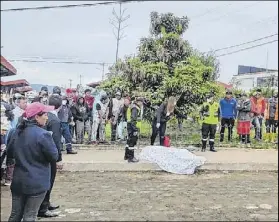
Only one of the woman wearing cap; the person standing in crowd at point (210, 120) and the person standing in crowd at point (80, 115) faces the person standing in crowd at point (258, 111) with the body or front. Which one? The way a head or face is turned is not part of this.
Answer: the woman wearing cap

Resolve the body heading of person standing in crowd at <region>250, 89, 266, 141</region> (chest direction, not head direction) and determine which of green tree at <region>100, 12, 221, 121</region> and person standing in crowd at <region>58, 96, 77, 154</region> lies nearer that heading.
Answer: the person standing in crowd

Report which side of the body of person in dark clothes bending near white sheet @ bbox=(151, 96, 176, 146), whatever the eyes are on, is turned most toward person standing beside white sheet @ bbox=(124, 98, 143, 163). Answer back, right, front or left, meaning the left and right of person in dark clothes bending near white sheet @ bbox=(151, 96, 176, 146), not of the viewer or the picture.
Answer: right

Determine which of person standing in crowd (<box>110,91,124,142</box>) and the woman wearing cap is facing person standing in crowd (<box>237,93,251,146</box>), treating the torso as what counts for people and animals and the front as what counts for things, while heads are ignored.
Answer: the woman wearing cap

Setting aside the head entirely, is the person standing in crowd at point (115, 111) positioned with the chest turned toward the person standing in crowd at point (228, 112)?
no

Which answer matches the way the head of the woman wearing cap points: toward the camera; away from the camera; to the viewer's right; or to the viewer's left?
to the viewer's right

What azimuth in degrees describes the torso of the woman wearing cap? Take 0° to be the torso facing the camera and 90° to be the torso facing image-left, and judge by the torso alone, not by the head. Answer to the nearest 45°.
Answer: approximately 225°

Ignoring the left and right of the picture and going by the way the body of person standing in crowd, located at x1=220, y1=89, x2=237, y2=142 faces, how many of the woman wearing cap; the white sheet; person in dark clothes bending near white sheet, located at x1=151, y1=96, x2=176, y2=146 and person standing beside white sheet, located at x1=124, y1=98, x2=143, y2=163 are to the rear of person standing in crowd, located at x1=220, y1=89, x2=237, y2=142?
0

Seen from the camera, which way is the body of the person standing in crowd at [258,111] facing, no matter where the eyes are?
toward the camera

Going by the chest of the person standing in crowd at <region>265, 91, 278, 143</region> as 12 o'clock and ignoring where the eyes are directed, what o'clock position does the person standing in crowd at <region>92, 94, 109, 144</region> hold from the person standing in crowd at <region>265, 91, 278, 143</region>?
the person standing in crowd at <region>92, 94, 109, 144</region> is roughly at 2 o'clock from the person standing in crowd at <region>265, 91, 278, 143</region>.

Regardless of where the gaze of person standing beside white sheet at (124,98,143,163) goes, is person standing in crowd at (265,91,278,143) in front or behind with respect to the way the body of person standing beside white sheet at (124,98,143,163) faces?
in front

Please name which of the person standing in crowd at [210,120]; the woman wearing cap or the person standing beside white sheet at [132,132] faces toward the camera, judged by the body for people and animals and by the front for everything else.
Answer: the person standing in crowd at [210,120]

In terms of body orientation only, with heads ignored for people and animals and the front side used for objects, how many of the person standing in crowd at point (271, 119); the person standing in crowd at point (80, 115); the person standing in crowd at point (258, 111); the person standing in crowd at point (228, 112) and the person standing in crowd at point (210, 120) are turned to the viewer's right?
0

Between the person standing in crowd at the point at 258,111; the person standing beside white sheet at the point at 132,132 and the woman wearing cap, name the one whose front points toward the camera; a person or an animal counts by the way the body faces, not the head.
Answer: the person standing in crowd at the point at 258,111

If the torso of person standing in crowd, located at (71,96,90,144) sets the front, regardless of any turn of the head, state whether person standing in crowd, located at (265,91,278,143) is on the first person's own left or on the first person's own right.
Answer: on the first person's own left

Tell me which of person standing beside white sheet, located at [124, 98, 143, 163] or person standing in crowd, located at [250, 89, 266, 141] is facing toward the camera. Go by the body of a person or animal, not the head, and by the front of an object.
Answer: person standing in crowd, located at [250, 89, 266, 141]

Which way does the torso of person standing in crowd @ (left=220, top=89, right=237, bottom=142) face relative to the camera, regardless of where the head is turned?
toward the camera

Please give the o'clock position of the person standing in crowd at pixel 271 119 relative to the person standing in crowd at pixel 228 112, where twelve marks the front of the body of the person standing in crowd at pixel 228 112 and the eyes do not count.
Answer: the person standing in crowd at pixel 271 119 is roughly at 8 o'clock from the person standing in crowd at pixel 228 112.

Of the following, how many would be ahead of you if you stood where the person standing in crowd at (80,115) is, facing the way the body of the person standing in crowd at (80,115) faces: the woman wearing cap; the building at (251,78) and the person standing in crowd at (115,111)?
1

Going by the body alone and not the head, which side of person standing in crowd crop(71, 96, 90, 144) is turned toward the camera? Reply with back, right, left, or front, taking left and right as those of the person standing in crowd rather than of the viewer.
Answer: front

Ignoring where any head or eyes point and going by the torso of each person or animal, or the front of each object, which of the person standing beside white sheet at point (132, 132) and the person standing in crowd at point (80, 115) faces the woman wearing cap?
the person standing in crowd at point (80, 115)

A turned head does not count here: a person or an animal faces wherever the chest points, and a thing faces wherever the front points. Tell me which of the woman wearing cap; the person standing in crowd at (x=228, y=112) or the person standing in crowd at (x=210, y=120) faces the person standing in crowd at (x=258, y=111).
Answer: the woman wearing cap
